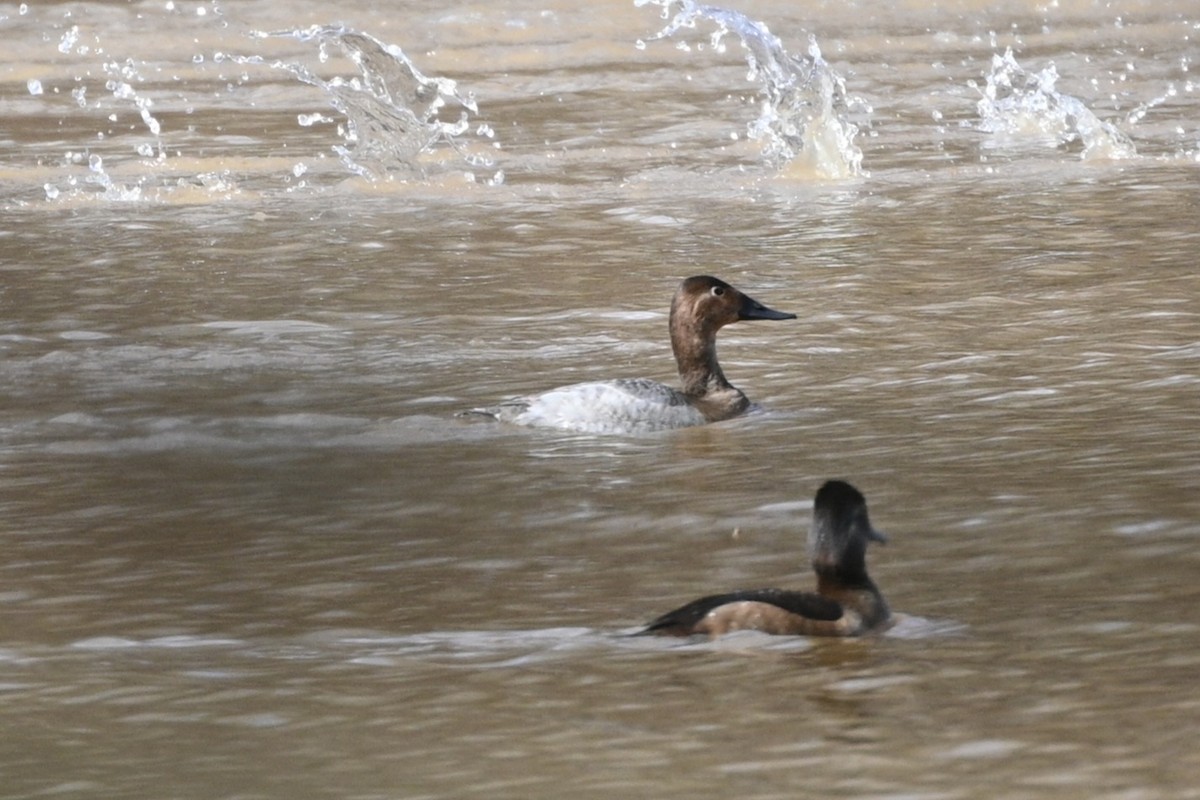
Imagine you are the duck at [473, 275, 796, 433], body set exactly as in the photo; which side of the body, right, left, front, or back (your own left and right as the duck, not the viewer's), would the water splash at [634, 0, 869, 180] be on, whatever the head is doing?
left

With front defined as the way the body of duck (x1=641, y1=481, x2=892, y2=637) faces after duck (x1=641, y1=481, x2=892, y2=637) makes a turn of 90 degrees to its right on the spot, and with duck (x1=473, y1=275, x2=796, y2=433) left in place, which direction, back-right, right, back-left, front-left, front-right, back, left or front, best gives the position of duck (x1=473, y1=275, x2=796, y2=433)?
back

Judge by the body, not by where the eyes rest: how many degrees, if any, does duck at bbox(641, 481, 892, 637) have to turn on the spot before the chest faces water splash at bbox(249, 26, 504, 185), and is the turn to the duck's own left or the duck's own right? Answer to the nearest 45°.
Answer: approximately 90° to the duck's own left

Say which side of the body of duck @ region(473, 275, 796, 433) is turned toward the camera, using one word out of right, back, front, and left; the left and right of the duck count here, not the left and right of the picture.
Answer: right

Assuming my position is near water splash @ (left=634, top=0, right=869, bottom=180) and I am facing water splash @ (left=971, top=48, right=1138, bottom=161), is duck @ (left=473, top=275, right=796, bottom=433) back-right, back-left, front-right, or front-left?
back-right

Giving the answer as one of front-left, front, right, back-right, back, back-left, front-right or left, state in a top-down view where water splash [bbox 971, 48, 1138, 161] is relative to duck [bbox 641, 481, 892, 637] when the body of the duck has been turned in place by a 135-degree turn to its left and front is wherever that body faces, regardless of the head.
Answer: front-right

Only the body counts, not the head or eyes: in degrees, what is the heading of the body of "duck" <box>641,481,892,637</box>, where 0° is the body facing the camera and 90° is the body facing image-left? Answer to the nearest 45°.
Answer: approximately 270°

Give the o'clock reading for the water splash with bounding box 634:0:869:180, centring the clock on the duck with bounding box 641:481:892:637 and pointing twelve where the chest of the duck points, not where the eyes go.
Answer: The water splash is roughly at 9 o'clock from the duck.

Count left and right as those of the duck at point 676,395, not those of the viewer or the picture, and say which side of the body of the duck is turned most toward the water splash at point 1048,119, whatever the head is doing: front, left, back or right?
left
